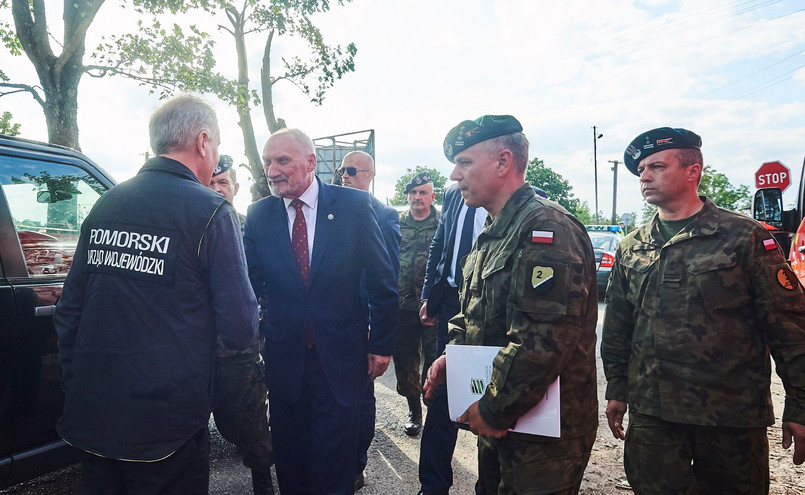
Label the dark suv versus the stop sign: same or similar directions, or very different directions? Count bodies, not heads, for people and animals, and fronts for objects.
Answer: very different directions

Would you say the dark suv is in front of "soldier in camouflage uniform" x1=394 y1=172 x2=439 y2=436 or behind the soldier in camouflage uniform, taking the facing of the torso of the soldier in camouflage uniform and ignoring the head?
in front

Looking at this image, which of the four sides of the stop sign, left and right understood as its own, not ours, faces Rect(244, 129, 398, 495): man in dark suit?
front

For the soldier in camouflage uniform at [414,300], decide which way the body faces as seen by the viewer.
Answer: toward the camera

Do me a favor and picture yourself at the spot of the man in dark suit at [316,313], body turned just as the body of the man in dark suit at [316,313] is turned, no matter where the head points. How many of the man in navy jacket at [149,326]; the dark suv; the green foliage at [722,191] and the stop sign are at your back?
2

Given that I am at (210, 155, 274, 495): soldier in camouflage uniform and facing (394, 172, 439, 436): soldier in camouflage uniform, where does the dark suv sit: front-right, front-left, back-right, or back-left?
back-left

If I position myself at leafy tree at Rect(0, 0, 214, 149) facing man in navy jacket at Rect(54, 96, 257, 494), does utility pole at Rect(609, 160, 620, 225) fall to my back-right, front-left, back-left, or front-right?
back-left

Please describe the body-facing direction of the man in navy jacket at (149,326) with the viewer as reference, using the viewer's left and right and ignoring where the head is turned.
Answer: facing away from the viewer and to the right of the viewer

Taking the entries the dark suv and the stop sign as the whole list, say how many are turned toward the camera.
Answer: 1

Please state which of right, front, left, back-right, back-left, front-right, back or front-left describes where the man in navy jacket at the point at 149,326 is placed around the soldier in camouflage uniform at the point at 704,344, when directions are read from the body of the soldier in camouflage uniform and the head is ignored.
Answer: front

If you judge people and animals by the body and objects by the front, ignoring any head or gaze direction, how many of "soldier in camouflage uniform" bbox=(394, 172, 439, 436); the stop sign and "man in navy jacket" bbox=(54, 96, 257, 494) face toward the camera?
2

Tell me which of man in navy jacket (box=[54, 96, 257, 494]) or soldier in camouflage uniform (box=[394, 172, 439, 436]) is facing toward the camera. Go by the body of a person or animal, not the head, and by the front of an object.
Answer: the soldier in camouflage uniform

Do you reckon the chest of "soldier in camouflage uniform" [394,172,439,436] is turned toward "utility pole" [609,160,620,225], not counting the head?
no

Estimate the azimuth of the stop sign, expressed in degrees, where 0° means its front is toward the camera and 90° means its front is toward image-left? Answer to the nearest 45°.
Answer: approximately 0°

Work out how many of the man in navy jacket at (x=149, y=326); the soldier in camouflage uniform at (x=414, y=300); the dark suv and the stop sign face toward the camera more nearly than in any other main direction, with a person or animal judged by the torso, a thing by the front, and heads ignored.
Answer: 2

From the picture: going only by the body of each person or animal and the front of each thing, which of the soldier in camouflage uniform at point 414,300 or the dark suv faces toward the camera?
the soldier in camouflage uniform

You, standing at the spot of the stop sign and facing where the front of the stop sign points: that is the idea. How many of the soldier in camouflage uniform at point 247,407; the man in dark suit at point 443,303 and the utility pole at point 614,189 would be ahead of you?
2
